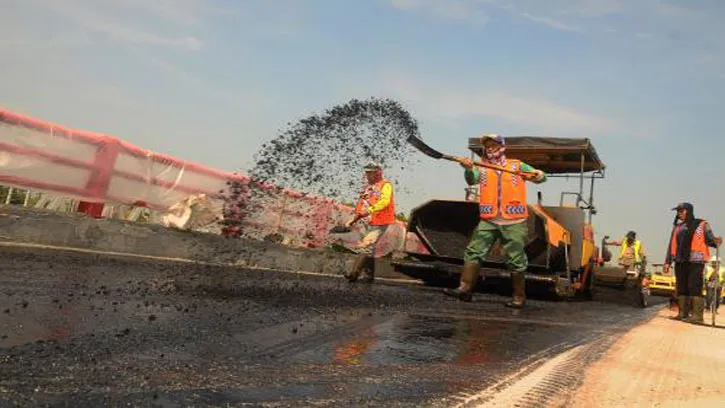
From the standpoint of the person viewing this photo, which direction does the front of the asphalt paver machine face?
facing the viewer and to the left of the viewer

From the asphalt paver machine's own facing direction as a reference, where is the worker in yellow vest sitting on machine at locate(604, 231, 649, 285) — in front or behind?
behind

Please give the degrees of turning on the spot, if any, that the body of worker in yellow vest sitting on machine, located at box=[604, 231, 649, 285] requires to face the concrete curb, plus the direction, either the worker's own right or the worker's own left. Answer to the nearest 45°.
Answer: approximately 45° to the worker's own right

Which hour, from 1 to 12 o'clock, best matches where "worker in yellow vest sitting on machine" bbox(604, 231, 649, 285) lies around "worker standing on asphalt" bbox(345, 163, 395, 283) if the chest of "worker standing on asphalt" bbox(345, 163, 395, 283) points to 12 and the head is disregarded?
"worker in yellow vest sitting on machine" bbox(604, 231, 649, 285) is roughly at 6 o'clock from "worker standing on asphalt" bbox(345, 163, 395, 283).

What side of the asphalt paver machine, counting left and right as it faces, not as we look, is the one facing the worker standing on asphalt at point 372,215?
front

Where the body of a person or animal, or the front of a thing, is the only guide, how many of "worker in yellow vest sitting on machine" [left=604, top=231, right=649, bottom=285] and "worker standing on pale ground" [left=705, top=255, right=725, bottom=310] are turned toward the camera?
2

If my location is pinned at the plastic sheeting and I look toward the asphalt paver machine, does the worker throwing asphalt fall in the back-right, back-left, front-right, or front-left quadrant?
front-right

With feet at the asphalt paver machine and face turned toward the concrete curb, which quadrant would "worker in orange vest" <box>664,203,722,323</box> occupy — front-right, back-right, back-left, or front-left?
back-left

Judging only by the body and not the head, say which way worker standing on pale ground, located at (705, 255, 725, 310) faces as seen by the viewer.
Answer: toward the camera

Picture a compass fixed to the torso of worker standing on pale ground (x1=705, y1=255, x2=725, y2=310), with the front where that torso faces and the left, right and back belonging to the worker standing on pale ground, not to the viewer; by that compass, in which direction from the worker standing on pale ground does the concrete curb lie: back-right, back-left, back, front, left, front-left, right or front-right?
front-right

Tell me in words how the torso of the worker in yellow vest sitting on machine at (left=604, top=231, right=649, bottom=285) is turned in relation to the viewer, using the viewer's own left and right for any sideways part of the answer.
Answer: facing the viewer
